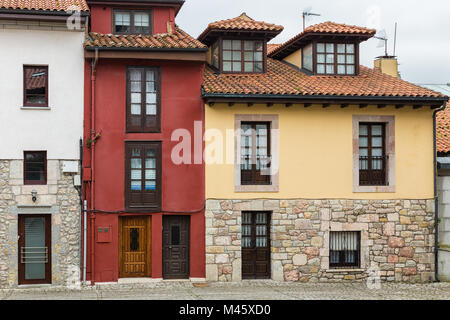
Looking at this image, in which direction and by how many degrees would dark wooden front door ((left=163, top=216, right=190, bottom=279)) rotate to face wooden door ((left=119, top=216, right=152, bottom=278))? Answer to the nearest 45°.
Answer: approximately 90° to its right

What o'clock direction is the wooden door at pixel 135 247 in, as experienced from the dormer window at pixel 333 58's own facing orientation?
The wooden door is roughly at 2 o'clock from the dormer window.

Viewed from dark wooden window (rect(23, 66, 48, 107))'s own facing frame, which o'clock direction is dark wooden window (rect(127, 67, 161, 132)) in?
dark wooden window (rect(127, 67, 161, 132)) is roughly at 9 o'clock from dark wooden window (rect(23, 66, 48, 107)).

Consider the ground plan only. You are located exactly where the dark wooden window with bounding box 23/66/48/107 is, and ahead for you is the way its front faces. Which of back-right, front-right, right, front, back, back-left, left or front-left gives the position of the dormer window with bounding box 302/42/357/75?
left

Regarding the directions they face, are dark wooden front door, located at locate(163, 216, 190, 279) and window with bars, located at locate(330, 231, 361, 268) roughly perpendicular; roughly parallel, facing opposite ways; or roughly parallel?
roughly parallel

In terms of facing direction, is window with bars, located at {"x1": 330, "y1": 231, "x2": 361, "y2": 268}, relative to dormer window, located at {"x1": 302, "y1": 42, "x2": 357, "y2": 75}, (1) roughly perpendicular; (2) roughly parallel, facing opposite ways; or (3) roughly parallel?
roughly parallel

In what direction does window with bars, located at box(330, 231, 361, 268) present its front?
toward the camera

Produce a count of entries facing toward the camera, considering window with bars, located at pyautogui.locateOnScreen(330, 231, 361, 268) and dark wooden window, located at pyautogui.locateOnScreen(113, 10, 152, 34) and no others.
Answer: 2

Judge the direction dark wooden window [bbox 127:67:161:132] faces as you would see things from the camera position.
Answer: facing the viewer

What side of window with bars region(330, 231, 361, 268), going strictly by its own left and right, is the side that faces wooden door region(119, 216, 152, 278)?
right

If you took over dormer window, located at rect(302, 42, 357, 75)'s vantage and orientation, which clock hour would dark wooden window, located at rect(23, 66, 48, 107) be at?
The dark wooden window is roughly at 2 o'clock from the dormer window.

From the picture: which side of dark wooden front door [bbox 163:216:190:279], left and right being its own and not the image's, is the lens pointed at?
front

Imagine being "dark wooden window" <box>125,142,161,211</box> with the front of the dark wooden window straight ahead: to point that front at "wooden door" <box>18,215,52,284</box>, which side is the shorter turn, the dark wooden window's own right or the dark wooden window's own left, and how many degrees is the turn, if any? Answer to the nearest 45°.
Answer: approximately 90° to the dark wooden window's own right
